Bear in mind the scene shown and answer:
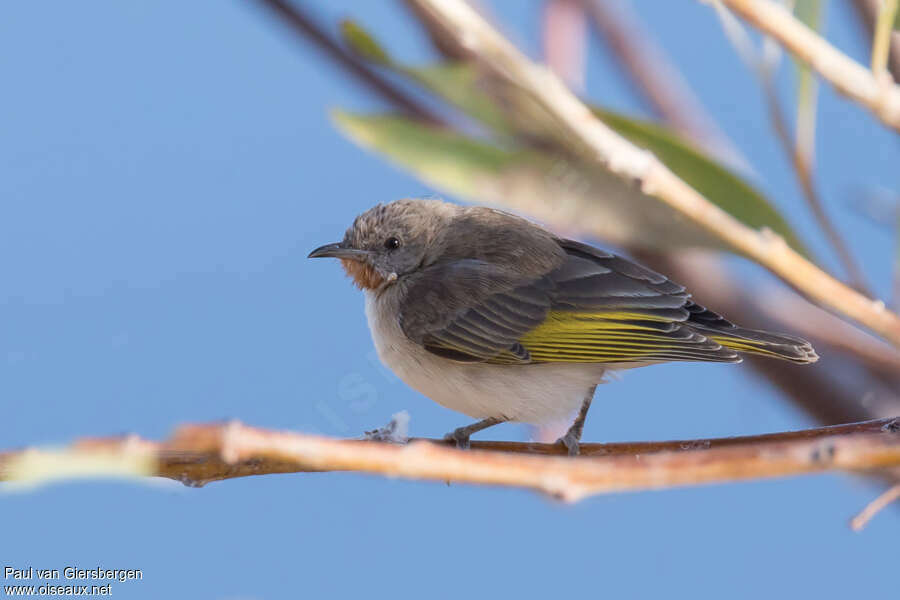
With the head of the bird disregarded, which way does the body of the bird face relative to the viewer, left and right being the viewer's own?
facing to the left of the viewer

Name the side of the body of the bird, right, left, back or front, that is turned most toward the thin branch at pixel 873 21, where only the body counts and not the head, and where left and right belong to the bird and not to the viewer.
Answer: back
